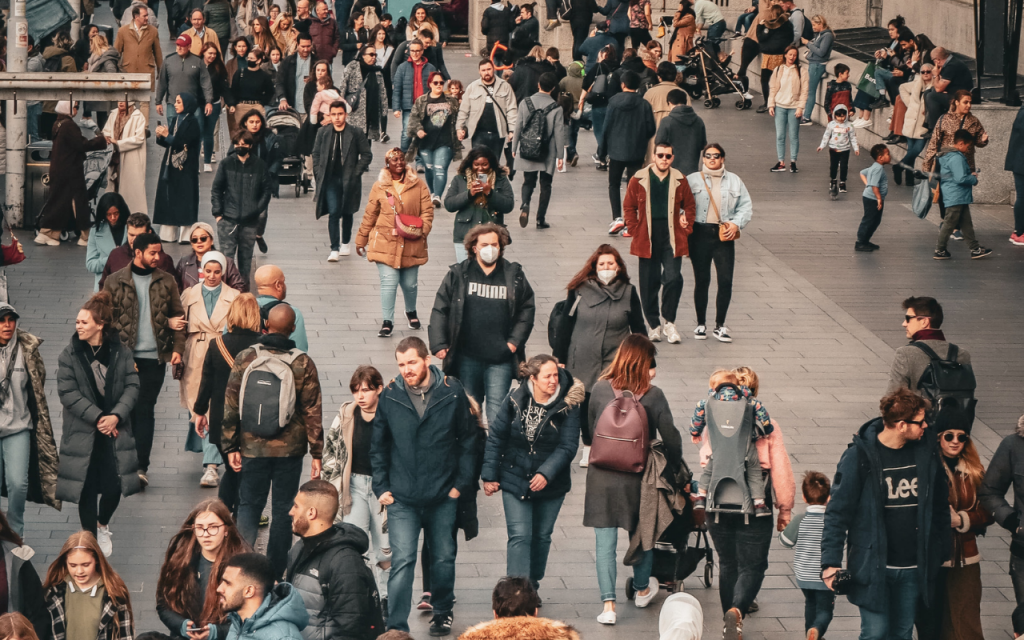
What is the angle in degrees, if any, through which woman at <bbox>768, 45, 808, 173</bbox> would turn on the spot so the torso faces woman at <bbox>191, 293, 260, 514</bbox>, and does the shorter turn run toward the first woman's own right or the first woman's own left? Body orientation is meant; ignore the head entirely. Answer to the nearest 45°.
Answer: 0° — they already face them

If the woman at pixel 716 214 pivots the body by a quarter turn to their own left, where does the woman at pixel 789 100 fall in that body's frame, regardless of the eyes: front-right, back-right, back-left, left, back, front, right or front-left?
left

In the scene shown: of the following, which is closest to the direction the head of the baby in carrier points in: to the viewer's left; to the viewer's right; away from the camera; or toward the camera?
away from the camera

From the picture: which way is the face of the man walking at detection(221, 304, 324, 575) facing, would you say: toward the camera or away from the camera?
away from the camera

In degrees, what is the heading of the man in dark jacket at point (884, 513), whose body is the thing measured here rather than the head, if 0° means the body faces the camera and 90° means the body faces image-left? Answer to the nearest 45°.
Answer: approximately 315°

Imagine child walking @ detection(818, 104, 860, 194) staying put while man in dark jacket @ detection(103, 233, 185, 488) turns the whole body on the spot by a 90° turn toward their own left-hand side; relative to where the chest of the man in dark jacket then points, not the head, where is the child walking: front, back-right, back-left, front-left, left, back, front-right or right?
front-left

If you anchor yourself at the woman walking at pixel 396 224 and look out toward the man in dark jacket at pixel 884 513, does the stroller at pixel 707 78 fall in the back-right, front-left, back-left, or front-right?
back-left

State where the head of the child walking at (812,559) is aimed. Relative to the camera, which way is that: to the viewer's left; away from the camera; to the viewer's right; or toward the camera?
away from the camera
